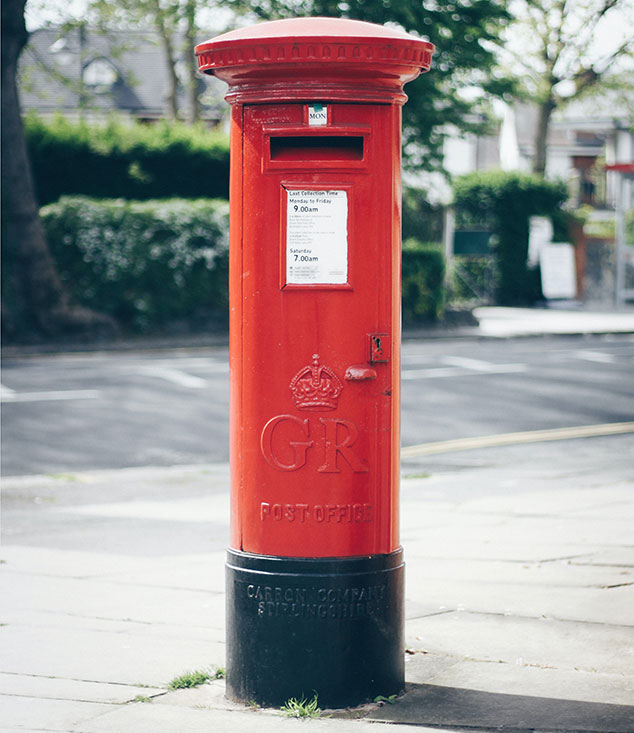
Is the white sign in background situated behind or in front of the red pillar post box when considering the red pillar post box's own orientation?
behind

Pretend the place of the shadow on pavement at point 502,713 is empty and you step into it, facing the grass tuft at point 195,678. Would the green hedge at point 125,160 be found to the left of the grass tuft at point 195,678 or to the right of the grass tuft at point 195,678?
right

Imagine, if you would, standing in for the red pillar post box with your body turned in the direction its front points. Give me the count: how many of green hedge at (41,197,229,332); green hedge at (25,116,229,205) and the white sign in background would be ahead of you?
0

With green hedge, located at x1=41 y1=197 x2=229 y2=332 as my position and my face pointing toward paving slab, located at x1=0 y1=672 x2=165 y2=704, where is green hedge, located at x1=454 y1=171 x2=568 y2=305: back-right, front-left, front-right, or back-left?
back-left

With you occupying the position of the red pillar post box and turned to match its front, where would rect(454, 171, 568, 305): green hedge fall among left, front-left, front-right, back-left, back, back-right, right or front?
back

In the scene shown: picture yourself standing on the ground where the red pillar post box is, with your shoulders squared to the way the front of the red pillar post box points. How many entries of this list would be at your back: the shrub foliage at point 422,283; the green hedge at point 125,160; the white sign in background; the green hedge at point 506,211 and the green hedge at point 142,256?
5

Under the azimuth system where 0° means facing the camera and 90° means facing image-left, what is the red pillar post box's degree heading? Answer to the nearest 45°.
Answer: approximately 0°

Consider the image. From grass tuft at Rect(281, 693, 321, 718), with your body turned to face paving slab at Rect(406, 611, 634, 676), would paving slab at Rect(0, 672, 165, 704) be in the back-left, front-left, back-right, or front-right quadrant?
back-left

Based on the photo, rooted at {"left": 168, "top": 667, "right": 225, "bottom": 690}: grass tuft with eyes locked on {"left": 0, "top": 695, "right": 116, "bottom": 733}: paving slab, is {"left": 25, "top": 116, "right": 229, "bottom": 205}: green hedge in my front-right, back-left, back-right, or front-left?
back-right

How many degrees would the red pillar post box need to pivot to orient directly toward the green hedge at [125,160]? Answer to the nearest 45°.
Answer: approximately 180°
